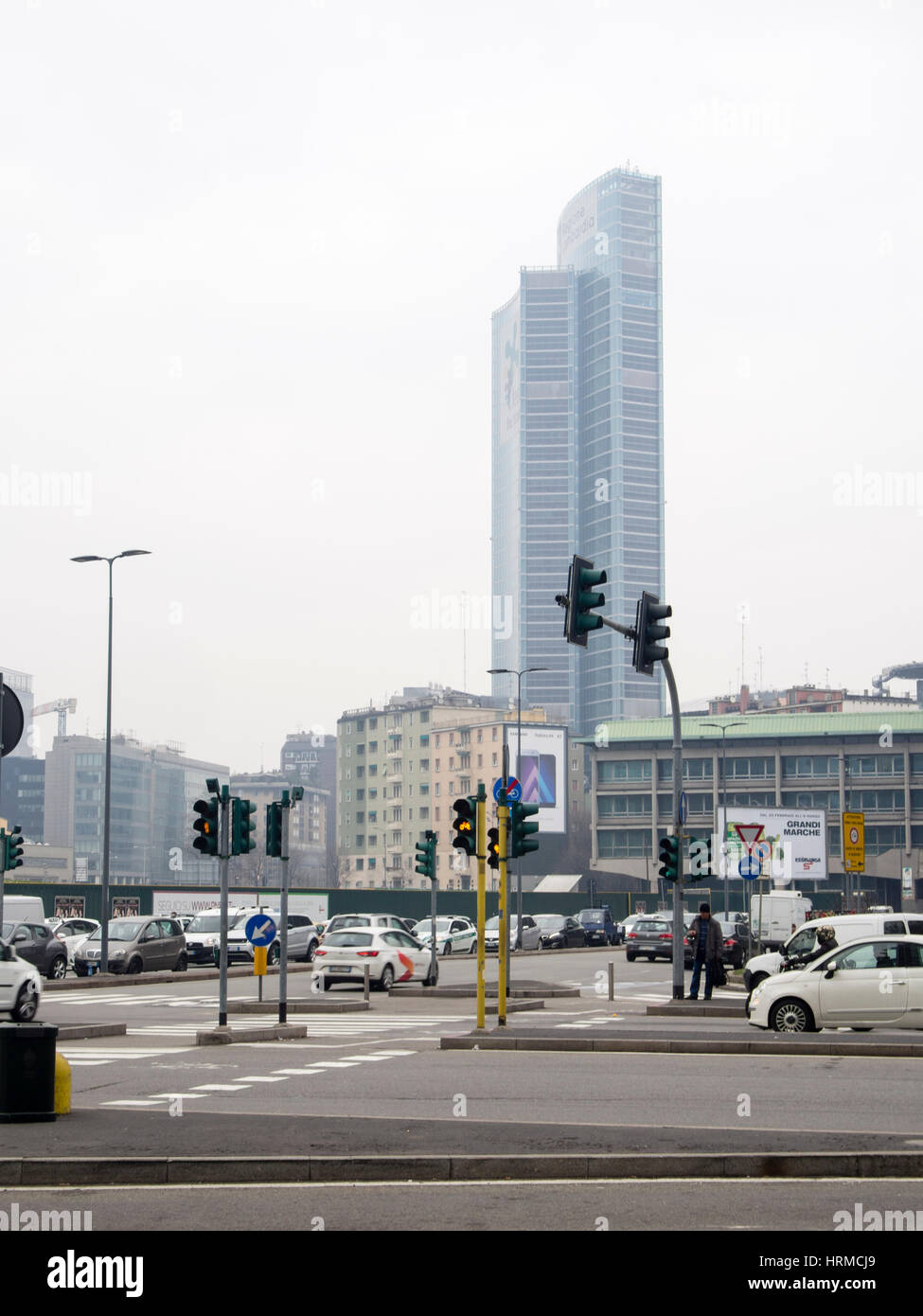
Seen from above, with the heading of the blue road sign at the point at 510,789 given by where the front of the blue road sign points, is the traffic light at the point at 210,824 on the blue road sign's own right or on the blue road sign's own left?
on the blue road sign's own right

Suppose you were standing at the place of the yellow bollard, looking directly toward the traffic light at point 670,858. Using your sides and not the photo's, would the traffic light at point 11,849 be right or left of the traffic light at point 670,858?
left

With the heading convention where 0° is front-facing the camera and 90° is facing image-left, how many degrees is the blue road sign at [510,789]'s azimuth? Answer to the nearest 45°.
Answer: approximately 0°

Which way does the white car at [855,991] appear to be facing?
to the viewer's left

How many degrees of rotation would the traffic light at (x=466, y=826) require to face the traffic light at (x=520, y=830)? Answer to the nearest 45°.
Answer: approximately 90° to its left

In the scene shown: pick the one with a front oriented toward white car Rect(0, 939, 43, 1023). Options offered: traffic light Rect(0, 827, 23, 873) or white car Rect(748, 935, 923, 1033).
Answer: the white car Rect(748, 935, 923, 1033)

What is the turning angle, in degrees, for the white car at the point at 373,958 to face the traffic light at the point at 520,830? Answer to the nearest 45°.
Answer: approximately 135° to its right

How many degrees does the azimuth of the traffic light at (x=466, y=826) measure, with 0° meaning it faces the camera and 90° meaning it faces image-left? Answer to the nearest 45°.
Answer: approximately 45°
